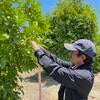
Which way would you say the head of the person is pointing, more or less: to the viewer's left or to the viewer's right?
to the viewer's left

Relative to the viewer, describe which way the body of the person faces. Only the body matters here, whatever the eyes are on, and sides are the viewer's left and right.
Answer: facing to the left of the viewer
